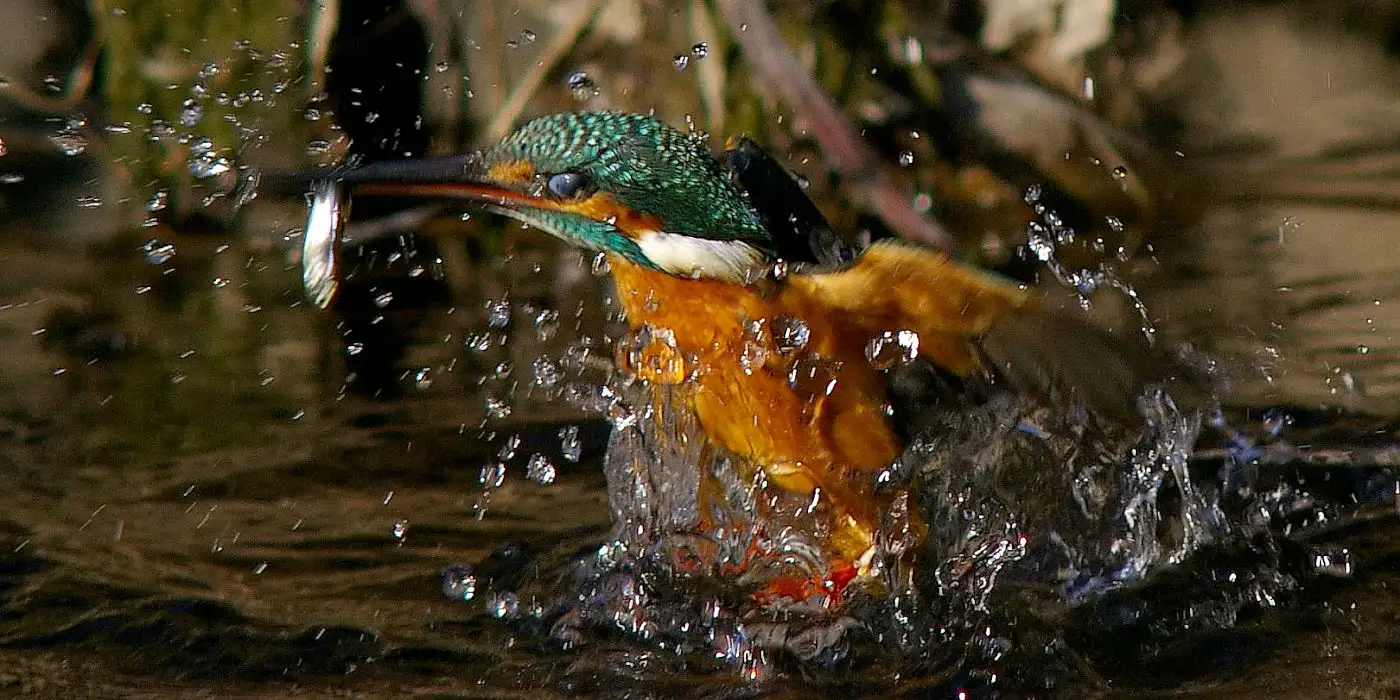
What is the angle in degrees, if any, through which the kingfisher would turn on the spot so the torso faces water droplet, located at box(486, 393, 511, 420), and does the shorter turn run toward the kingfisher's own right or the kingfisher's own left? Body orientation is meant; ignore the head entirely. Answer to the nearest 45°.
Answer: approximately 45° to the kingfisher's own right

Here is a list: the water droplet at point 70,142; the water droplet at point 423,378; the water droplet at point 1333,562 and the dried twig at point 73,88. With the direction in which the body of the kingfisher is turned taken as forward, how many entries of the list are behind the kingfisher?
1

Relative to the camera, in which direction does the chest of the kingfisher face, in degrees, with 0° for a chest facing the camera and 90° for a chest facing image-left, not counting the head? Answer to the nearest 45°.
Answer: approximately 90°

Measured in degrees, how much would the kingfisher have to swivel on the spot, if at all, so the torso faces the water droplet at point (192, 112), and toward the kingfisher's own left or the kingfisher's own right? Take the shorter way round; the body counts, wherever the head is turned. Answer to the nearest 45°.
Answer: approximately 45° to the kingfisher's own right

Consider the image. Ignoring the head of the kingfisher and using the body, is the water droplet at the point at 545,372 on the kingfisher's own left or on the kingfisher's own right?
on the kingfisher's own right

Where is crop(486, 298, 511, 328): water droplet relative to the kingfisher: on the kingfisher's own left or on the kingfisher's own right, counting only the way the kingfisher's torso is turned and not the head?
on the kingfisher's own right

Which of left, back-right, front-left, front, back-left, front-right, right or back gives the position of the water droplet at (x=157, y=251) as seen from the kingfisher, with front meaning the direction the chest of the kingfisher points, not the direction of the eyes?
front-right

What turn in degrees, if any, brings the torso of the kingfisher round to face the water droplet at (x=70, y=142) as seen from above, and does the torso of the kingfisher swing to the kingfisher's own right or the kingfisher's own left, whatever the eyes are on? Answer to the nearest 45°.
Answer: approximately 45° to the kingfisher's own right
